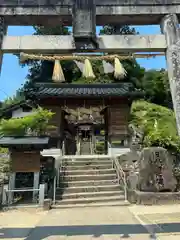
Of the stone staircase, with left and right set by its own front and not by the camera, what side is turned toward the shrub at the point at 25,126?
right

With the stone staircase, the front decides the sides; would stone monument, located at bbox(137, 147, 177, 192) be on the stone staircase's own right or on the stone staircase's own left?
on the stone staircase's own left

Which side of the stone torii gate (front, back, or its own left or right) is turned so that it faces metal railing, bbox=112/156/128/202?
back

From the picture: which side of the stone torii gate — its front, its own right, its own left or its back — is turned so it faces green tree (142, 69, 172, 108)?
back

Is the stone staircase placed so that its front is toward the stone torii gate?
yes

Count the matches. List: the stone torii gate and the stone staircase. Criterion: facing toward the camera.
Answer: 2

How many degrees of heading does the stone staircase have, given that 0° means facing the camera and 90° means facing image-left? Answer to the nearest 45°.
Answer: approximately 0°

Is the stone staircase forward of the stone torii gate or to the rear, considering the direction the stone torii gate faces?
to the rear
